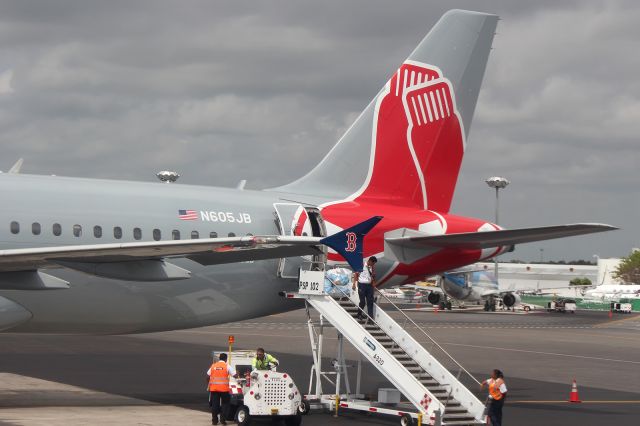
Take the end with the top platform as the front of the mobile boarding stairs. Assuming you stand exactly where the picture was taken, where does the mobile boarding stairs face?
facing away from the viewer and to the left of the viewer

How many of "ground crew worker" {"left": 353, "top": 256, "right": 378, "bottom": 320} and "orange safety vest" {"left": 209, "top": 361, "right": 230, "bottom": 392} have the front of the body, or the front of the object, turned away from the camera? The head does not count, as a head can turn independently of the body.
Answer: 1
